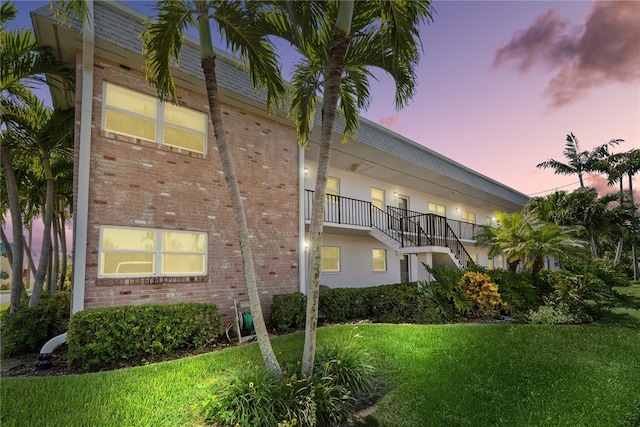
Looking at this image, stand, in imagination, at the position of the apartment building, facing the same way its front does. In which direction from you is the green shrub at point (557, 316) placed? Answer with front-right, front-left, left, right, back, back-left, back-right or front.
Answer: front-left

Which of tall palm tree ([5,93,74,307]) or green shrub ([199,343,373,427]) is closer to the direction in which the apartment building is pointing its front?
the green shrub

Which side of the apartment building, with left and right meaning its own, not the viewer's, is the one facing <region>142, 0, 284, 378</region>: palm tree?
front

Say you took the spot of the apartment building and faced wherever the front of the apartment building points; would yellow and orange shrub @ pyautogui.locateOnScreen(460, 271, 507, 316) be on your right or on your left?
on your left

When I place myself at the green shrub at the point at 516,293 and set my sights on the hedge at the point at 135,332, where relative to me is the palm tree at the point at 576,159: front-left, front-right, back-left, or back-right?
back-right

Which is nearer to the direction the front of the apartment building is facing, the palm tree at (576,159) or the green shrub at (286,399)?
the green shrub

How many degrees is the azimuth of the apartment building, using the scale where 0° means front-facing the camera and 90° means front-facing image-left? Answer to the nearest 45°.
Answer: approximately 315°

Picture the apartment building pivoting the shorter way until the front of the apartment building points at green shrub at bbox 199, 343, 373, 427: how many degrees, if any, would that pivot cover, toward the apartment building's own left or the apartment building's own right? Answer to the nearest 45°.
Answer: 0° — it already faces it

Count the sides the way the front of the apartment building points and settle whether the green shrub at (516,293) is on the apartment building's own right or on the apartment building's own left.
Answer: on the apartment building's own left

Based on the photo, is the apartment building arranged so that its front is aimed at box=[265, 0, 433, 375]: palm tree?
no
